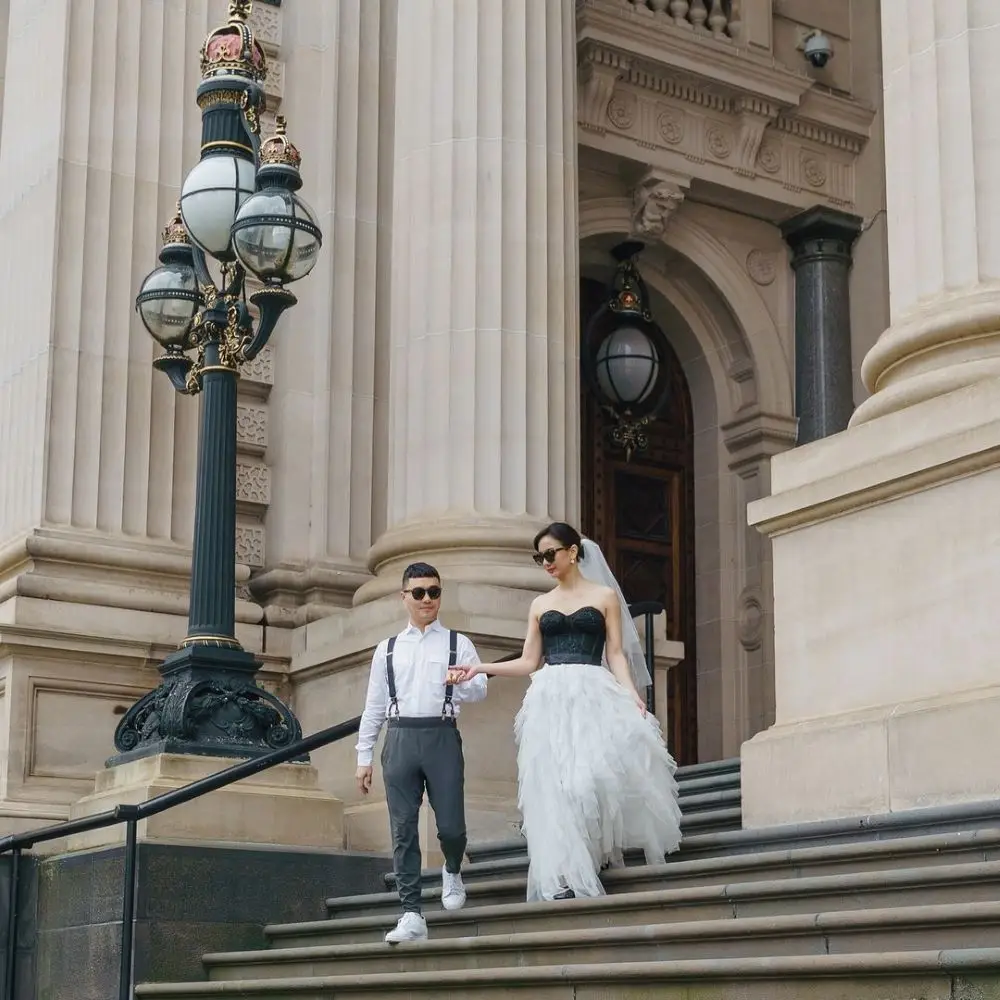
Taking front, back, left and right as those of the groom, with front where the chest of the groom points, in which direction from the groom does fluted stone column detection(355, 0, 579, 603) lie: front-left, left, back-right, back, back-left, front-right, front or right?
back

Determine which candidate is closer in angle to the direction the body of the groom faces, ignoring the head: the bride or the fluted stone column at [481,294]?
the bride

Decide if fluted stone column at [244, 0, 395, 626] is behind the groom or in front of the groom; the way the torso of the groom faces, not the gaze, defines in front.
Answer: behind

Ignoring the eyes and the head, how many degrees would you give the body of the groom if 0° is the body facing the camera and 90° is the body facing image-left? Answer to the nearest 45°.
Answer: approximately 0°

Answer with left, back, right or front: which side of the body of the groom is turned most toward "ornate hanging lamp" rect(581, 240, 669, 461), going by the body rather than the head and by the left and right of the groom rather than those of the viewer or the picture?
back

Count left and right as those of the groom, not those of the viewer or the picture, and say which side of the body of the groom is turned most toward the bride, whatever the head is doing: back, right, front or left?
left
